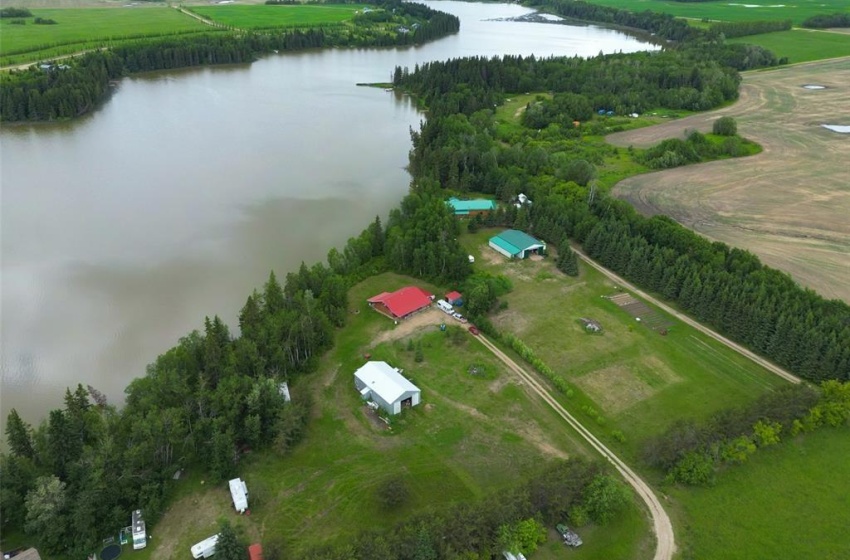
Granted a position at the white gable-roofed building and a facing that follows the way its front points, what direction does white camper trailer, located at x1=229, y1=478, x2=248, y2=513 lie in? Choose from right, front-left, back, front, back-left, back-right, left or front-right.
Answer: right

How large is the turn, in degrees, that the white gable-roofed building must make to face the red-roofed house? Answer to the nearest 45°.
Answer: approximately 135° to its left

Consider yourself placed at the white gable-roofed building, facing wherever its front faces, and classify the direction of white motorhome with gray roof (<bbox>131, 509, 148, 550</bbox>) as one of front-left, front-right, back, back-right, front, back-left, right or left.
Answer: right

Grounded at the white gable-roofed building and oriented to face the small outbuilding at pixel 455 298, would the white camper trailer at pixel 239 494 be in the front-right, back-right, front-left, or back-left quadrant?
back-left

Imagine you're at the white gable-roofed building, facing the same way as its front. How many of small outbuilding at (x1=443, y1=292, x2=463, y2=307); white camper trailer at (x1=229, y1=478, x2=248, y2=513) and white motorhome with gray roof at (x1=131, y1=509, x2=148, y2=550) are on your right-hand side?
2

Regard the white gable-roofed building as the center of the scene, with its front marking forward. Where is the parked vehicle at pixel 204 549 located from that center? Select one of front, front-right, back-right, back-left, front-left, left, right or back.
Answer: right

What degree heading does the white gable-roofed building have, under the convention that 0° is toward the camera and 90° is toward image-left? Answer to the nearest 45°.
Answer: approximately 315°

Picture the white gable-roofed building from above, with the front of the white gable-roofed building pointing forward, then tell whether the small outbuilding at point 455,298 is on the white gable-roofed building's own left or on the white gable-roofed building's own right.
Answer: on the white gable-roofed building's own left

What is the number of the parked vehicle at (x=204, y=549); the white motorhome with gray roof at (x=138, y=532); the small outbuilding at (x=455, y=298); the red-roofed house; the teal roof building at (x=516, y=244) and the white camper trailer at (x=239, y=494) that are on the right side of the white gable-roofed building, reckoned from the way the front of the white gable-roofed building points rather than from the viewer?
3
